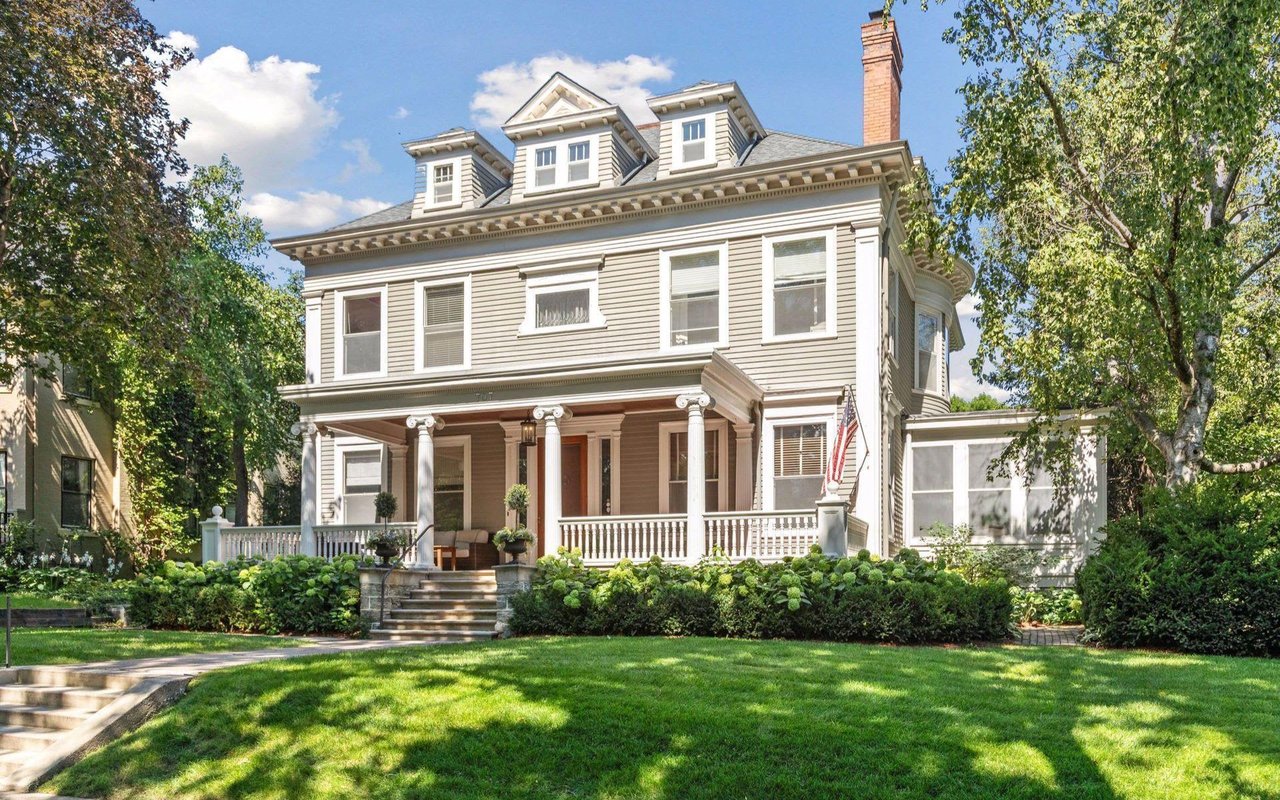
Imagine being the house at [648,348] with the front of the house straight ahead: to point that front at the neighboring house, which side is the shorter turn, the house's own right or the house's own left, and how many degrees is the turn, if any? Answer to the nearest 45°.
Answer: approximately 90° to the house's own right

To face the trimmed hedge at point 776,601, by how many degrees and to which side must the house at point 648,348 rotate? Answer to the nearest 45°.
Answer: approximately 45° to its left

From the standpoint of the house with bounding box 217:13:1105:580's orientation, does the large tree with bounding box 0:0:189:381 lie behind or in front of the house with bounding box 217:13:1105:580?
in front

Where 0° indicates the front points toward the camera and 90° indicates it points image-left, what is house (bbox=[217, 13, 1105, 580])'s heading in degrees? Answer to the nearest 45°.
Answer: approximately 45°

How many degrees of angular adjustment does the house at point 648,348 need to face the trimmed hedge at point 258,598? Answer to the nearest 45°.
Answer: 0° — it already faces it
